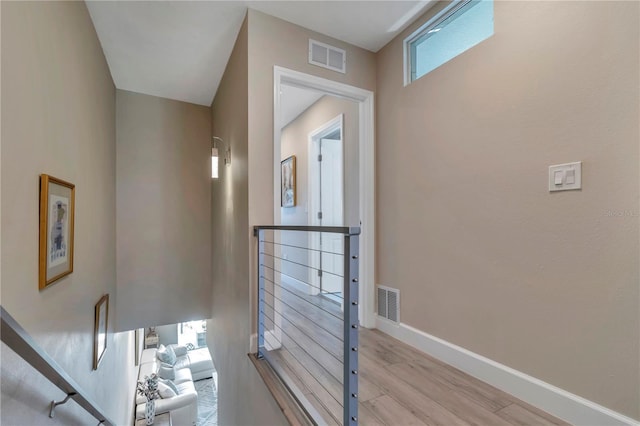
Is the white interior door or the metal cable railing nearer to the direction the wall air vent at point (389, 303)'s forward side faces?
the metal cable railing

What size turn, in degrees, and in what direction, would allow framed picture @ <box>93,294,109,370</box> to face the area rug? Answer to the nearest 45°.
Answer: approximately 45° to its left

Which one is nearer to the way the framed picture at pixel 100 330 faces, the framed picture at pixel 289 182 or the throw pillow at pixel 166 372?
the framed picture

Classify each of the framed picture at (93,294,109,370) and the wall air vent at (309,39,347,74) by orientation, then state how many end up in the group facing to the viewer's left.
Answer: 0

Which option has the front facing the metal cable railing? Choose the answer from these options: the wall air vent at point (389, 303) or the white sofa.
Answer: the wall air vent

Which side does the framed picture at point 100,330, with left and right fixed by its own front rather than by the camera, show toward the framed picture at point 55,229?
right

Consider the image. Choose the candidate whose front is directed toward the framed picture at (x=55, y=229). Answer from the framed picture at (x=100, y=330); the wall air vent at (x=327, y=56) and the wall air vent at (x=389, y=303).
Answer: the wall air vent at (x=389, y=303)

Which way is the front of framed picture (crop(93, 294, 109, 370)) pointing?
to the viewer's right
